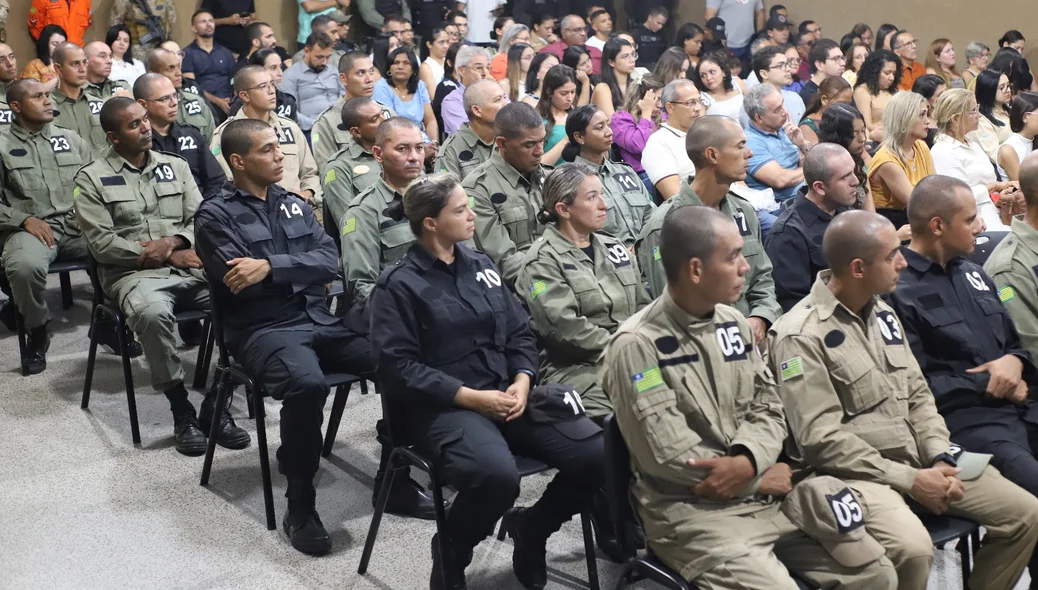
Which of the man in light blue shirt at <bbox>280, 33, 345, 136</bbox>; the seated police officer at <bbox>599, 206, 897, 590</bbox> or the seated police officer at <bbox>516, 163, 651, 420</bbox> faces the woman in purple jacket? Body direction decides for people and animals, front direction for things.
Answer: the man in light blue shirt

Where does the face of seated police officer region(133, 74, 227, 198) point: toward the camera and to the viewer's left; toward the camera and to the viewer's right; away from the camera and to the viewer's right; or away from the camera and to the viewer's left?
toward the camera and to the viewer's right

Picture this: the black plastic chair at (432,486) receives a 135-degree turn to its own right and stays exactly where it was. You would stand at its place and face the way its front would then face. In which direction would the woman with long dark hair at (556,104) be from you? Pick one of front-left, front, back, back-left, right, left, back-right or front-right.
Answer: right

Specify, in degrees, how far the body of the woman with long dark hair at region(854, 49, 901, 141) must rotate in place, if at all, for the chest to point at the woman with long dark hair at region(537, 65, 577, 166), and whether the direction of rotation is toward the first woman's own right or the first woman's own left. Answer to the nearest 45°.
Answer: approximately 90° to the first woman's own right

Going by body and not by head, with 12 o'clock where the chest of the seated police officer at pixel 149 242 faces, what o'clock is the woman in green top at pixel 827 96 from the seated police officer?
The woman in green top is roughly at 10 o'clock from the seated police officer.

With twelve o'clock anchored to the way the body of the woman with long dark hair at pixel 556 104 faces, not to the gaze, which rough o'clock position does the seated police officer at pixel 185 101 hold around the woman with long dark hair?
The seated police officer is roughly at 5 o'clock from the woman with long dark hair.

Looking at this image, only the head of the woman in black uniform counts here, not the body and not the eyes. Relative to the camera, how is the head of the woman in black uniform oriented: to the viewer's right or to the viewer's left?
to the viewer's right

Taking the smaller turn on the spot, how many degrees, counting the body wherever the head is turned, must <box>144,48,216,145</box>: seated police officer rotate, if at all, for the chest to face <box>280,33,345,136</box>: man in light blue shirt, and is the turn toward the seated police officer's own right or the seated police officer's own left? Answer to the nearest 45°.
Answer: approximately 90° to the seated police officer's own left

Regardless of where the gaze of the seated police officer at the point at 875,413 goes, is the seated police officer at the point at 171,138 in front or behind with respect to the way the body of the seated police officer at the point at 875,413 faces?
behind

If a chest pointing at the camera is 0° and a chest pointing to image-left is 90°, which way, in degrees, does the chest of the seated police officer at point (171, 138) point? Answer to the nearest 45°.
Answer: approximately 315°

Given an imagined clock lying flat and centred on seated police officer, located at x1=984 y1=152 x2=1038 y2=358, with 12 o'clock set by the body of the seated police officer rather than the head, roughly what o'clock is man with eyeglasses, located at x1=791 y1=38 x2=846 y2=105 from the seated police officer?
The man with eyeglasses is roughly at 7 o'clock from the seated police officer.

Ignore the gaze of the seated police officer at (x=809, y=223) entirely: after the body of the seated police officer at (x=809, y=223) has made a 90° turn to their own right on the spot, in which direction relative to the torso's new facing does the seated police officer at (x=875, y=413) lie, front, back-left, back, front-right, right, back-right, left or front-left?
front

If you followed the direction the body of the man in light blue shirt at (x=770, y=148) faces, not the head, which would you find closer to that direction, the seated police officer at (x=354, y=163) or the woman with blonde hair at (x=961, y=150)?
the woman with blonde hair

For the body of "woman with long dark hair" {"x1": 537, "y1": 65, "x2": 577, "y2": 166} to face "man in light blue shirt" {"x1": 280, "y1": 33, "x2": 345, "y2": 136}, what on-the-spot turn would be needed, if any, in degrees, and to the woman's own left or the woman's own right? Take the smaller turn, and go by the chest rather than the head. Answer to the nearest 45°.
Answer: approximately 180°
